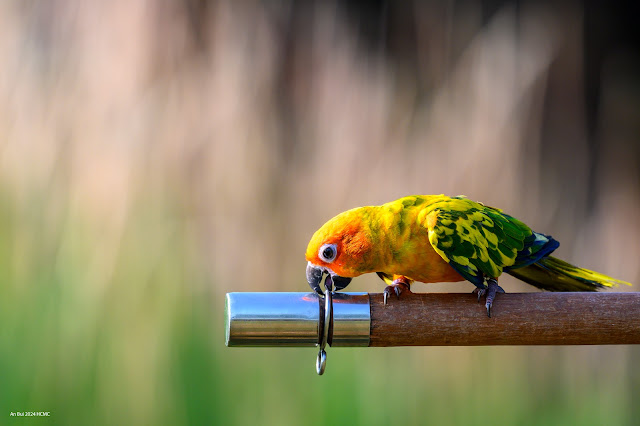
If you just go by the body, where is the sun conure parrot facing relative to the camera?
to the viewer's left
